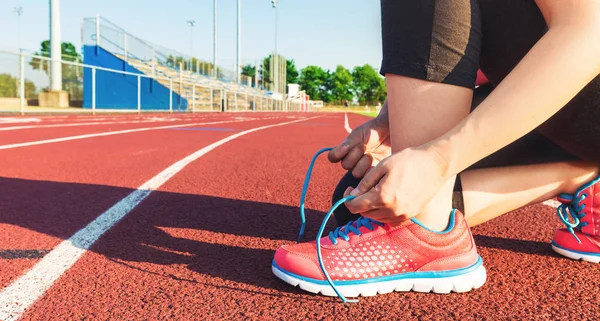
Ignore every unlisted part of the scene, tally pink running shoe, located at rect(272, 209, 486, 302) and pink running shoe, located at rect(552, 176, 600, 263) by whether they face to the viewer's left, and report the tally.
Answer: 2

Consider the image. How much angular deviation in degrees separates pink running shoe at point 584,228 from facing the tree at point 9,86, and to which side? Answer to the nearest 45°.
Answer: approximately 45° to its right

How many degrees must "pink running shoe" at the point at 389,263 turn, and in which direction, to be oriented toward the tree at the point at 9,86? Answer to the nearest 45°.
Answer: approximately 45° to its right

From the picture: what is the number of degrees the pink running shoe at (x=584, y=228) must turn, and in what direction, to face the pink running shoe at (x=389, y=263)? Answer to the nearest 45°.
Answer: approximately 45° to its left

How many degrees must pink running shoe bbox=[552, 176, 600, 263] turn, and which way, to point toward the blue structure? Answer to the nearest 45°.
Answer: approximately 45° to its right

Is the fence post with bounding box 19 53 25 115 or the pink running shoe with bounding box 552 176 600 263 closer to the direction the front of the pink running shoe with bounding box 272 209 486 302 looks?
the fence post

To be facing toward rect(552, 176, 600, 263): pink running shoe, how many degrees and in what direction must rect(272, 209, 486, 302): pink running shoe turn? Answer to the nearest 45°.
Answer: approximately 135° to its right

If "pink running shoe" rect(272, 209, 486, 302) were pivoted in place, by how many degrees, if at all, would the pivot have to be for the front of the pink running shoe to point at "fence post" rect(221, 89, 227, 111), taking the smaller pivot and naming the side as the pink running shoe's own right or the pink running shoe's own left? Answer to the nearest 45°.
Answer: approximately 90° to the pink running shoe's own right

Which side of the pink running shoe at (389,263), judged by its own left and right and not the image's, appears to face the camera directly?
left

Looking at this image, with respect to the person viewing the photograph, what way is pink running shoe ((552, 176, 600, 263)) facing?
facing to the left of the viewer
